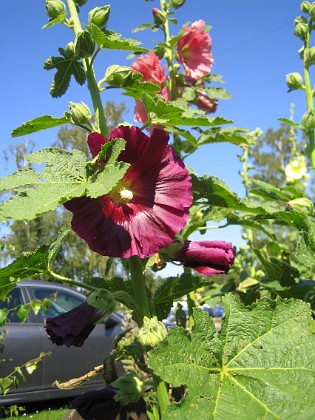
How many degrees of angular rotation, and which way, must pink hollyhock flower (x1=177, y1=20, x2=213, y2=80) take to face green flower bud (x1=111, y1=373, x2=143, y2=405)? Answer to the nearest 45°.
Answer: approximately 45° to its right

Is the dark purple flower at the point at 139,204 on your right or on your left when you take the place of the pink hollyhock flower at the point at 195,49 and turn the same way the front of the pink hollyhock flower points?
on your right

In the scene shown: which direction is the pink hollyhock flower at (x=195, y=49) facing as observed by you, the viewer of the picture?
facing the viewer and to the right of the viewer

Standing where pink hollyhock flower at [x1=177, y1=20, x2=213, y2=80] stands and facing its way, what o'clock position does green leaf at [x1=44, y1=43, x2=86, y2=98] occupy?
The green leaf is roughly at 2 o'clock from the pink hollyhock flower.
